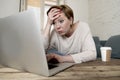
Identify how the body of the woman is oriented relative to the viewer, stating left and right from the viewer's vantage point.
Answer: facing the viewer and to the left of the viewer

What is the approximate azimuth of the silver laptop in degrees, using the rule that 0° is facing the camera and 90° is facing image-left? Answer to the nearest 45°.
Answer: approximately 225°

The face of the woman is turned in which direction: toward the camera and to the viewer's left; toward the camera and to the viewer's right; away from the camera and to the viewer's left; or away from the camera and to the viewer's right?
toward the camera and to the viewer's left
